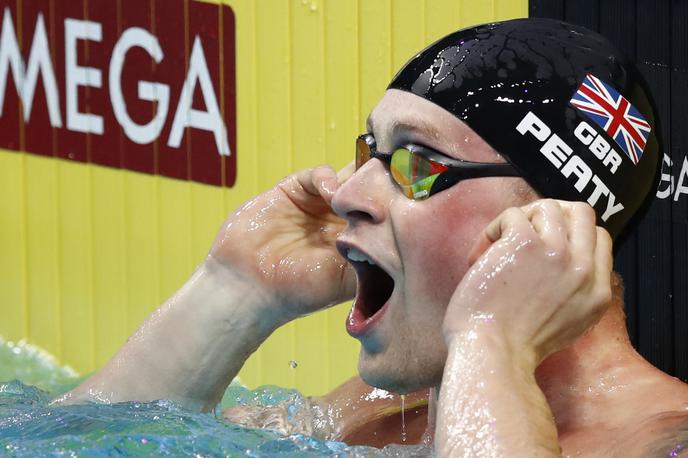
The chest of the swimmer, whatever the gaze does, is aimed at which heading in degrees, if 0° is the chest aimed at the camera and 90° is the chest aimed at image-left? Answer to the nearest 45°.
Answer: approximately 45°

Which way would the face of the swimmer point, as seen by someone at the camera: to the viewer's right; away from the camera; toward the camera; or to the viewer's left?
to the viewer's left
